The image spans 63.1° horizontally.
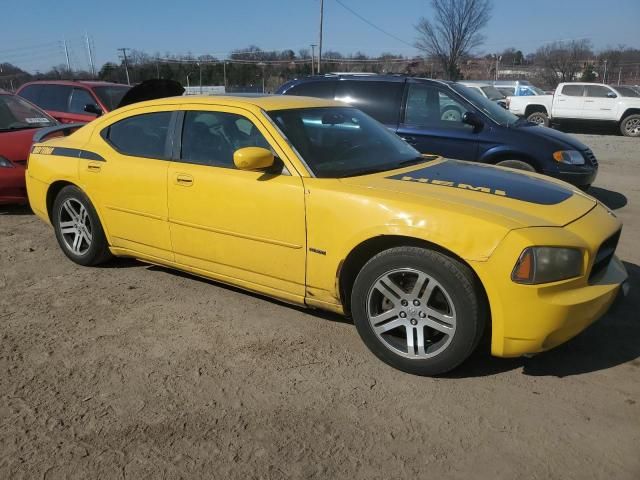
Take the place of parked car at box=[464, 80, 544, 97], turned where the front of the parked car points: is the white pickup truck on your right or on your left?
on your right

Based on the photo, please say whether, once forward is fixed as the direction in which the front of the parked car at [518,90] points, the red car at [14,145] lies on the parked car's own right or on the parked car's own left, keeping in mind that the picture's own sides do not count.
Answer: on the parked car's own right

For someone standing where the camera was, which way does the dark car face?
facing the viewer and to the right of the viewer

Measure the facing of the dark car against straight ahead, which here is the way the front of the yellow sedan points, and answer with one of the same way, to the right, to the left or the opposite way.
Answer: the same way

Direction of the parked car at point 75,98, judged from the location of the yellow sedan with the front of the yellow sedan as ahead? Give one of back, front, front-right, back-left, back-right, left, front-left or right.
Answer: back

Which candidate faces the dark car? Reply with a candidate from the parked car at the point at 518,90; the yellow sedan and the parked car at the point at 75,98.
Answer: the parked car at the point at 75,98

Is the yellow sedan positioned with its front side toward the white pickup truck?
no

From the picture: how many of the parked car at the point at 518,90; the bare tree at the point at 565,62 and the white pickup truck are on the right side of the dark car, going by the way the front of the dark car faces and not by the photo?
0

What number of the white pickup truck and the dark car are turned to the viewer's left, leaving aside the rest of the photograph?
0

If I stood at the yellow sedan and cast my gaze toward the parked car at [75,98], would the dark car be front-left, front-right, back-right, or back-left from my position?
front-right

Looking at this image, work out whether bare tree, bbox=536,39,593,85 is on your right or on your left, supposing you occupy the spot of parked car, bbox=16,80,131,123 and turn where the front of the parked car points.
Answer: on your left

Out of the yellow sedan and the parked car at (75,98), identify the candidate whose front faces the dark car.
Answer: the parked car

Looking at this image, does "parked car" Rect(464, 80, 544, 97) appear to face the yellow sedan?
no

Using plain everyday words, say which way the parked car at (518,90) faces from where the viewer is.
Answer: facing to the right of the viewer

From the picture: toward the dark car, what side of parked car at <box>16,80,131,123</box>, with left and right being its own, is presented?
front

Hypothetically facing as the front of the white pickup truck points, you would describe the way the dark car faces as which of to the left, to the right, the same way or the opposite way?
the same way

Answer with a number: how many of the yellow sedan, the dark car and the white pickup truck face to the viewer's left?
0

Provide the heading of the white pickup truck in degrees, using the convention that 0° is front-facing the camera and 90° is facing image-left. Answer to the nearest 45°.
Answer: approximately 315°

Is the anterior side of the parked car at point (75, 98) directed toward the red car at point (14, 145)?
no

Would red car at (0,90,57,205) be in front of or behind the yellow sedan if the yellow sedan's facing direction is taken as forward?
behind

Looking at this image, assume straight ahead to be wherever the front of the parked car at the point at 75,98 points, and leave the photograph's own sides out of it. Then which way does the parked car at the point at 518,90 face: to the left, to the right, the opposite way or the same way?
the same way

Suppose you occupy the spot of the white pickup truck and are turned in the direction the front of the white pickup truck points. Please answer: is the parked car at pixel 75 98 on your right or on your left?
on your right
